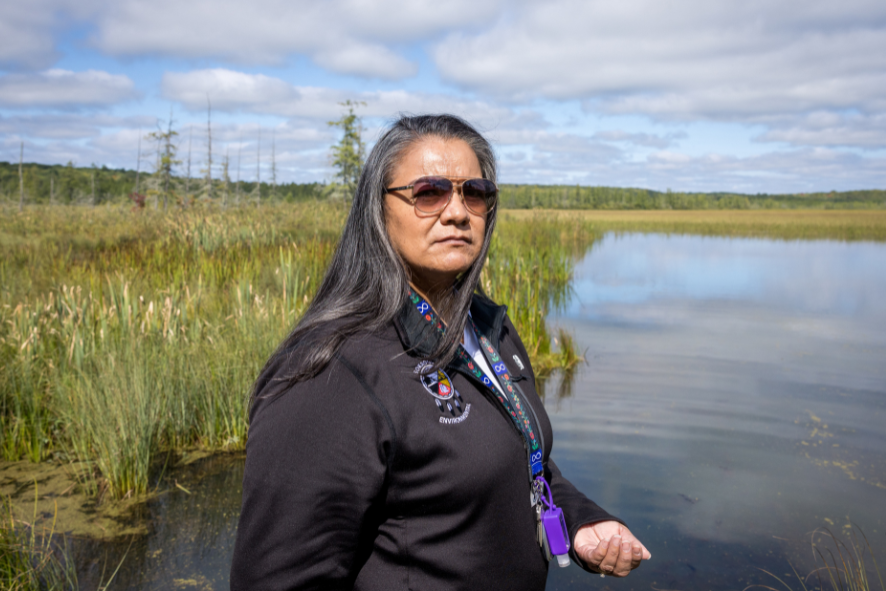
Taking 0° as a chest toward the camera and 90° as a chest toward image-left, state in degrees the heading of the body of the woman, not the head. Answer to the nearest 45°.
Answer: approximately 315°
